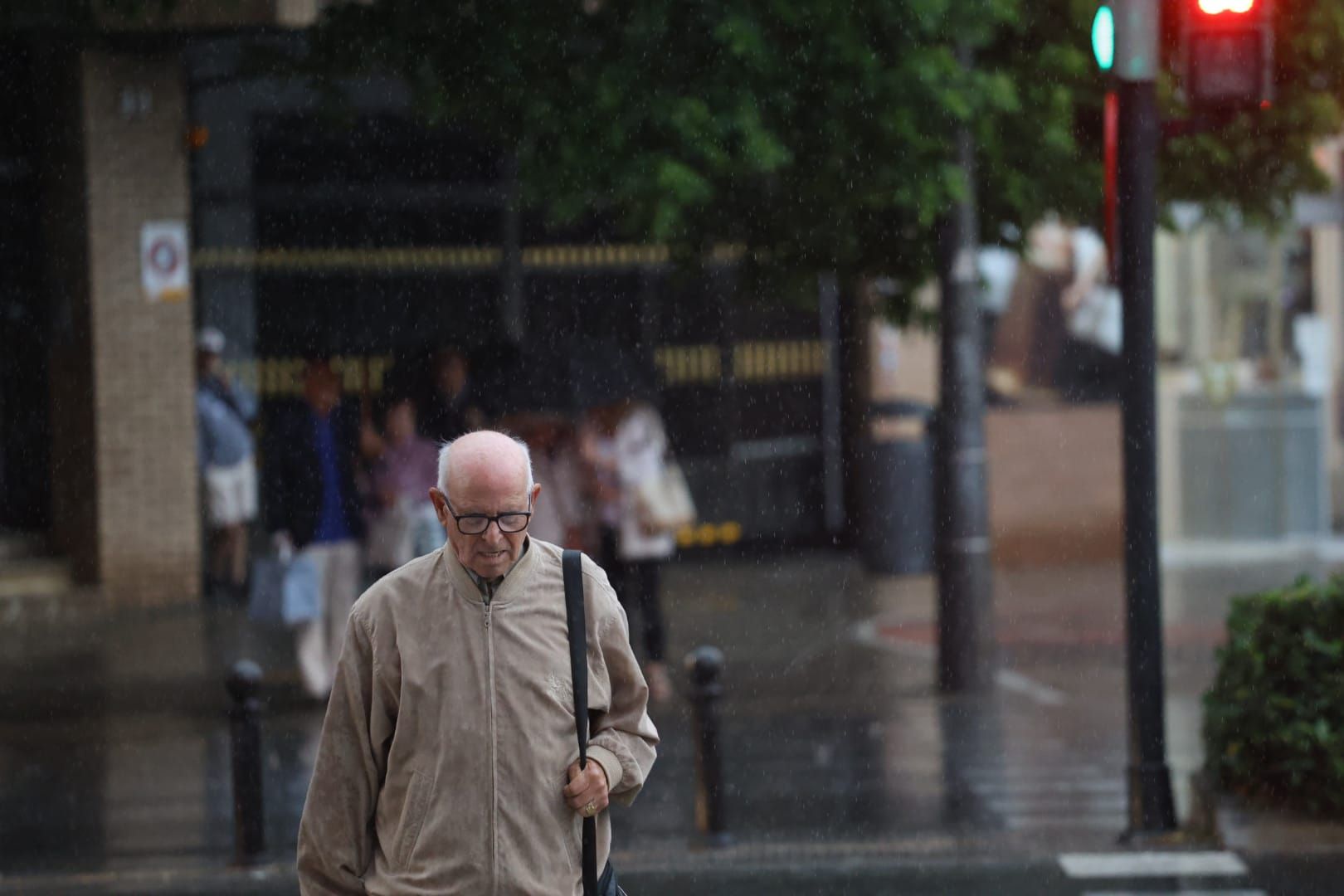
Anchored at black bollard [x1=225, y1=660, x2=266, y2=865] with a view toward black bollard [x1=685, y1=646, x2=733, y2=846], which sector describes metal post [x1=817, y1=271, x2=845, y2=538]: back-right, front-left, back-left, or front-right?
front-left

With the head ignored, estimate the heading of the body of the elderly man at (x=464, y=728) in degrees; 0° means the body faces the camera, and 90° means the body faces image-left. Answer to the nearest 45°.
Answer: approximately 0°

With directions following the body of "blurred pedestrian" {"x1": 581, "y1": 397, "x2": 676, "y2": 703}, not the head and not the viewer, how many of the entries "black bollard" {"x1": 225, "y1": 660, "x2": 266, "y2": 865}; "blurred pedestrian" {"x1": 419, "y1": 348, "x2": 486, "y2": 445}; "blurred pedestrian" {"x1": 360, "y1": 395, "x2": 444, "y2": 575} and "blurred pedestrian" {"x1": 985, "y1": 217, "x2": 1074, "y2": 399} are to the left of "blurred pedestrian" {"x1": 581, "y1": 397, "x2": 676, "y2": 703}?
1

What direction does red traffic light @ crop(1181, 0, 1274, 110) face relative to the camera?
toward the camera

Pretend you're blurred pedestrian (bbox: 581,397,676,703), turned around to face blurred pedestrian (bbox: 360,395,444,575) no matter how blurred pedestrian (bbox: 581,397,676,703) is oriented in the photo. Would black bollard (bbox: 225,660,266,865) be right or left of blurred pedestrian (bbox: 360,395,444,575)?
left

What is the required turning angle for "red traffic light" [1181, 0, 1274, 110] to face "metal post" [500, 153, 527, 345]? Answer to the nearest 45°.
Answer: approximately 135° to its right

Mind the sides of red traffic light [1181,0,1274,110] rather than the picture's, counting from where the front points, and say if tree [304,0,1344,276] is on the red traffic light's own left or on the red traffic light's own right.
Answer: on the red traffic light's own right

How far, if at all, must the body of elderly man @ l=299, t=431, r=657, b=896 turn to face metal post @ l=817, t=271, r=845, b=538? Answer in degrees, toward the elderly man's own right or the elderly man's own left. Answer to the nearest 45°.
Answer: approximately 180°

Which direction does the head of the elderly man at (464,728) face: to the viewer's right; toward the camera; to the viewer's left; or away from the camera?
toward the camera

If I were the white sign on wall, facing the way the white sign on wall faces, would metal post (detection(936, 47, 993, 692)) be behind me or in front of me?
in front

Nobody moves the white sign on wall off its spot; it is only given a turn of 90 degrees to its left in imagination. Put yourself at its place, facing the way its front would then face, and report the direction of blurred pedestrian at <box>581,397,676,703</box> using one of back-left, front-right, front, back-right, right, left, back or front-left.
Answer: front-right

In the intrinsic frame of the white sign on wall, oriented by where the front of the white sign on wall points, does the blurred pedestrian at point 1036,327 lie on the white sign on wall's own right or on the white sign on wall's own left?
on the white sign on wall's own left

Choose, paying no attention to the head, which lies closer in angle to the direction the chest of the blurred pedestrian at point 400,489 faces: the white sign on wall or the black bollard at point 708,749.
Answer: the black bollard

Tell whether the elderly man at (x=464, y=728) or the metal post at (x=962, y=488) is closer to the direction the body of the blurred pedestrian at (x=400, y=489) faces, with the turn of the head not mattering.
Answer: the elderly man

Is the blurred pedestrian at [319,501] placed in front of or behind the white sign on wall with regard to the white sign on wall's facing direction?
in front

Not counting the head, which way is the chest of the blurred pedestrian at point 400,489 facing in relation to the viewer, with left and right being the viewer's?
facing the viewer

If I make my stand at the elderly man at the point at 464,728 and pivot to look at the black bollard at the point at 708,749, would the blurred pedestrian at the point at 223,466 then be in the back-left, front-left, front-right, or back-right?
front-left

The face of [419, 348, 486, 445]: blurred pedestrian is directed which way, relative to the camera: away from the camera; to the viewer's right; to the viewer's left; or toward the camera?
toward the camera

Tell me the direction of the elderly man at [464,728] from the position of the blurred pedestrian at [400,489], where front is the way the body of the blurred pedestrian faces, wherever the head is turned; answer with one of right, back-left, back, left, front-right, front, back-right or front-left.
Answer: front
